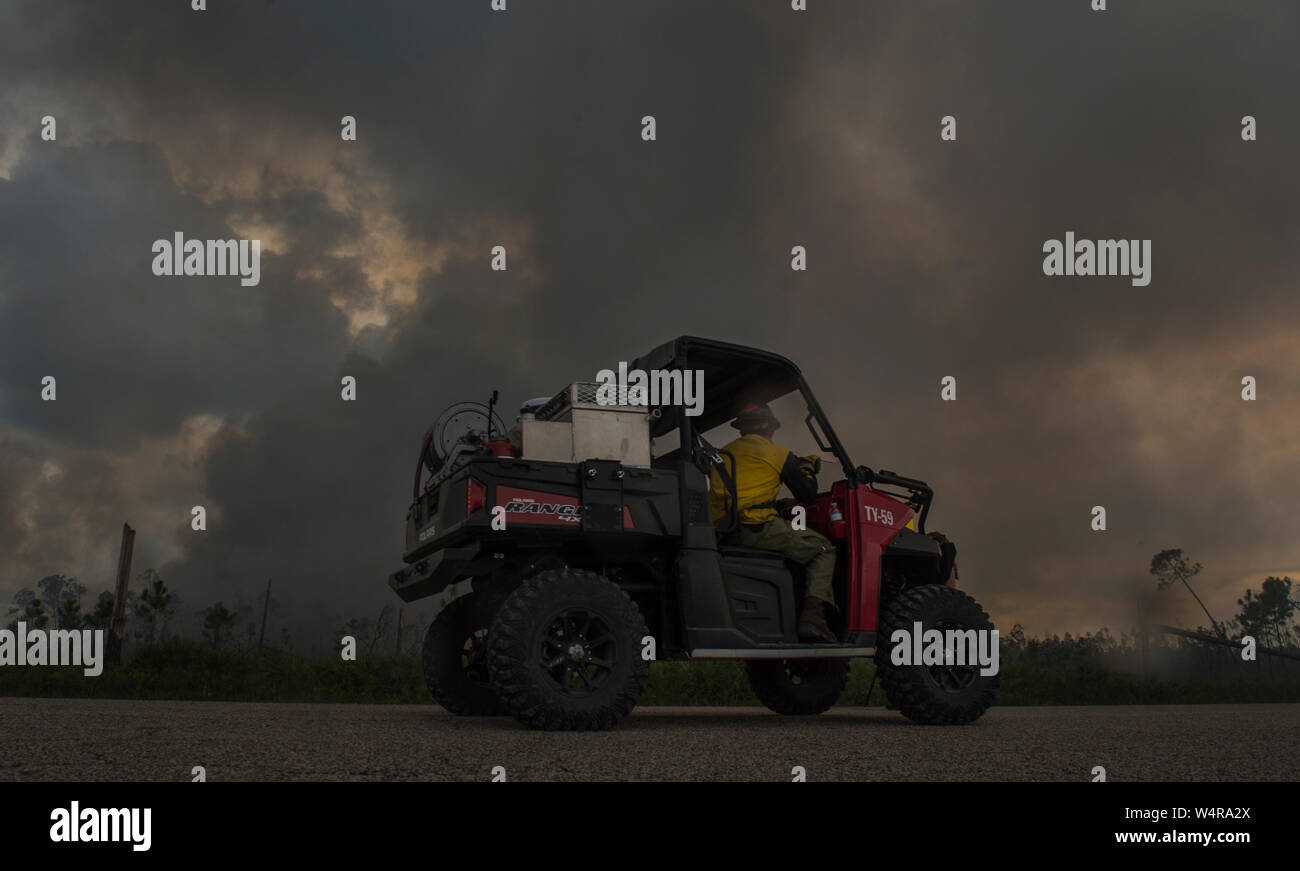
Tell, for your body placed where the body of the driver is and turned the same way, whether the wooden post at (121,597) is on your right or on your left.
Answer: on your left

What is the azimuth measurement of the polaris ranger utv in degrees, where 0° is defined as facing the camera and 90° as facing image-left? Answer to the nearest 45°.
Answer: approximately 225°

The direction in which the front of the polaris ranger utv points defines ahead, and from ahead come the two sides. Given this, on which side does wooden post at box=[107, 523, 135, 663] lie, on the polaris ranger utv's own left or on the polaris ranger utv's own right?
on the polaris ranger utv's own left

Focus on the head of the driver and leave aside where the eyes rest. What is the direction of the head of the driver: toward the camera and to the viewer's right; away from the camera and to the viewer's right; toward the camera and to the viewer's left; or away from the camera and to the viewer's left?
away from the camera and to the viewer's right
